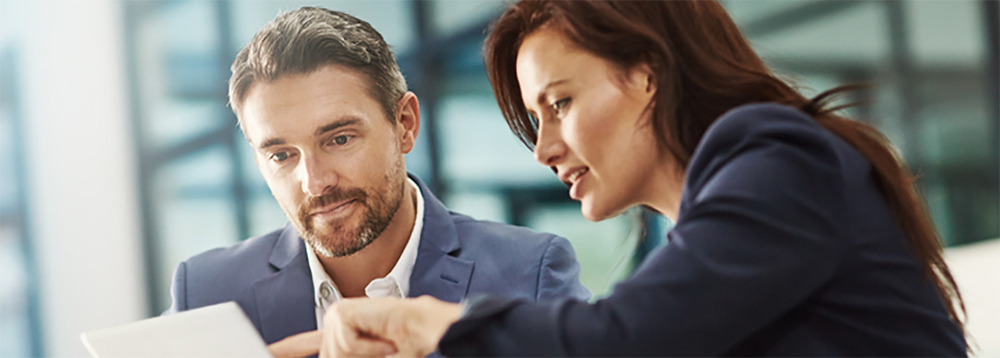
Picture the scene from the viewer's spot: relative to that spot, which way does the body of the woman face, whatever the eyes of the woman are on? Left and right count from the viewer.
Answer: facing to the left of the viewer

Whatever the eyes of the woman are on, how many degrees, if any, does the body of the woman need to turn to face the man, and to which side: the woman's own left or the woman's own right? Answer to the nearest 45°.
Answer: approximately 45° to the woman's own right
